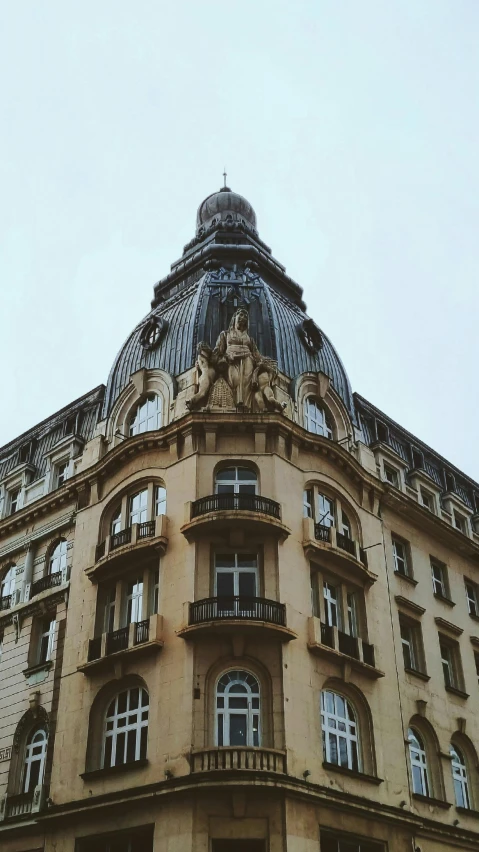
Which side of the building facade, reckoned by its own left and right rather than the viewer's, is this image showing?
front
